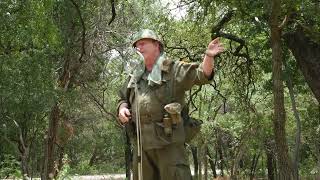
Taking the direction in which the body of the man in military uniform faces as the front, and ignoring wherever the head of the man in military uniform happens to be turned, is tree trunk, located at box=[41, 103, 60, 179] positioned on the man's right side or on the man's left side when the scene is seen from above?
on the man's right side

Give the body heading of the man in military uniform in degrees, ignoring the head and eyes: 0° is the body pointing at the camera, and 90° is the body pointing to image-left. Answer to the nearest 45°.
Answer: approximately 45°

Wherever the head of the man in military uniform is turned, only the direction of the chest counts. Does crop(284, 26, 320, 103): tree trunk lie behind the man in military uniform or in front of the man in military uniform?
behind

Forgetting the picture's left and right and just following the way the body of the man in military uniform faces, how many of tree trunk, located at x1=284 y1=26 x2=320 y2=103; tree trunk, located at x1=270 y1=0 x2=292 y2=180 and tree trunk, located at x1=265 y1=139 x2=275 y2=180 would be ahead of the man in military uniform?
0

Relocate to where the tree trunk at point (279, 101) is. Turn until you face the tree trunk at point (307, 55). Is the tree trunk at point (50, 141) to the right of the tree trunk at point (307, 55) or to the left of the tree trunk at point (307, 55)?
left

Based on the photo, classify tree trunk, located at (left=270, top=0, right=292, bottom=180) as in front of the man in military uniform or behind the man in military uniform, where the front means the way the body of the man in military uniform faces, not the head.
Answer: behind

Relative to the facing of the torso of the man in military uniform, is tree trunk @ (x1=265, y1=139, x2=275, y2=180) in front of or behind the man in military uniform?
behind
